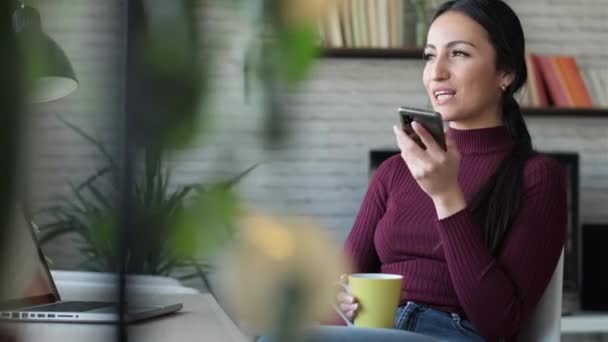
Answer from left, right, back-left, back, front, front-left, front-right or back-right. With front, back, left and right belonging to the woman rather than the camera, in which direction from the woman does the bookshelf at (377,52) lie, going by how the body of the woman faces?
back-right

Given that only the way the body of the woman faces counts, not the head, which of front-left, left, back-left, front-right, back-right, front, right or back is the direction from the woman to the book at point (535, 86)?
back-right

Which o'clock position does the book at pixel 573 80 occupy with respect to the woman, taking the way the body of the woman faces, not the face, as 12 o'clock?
The book is roughly at 5 o'clock from the woman.

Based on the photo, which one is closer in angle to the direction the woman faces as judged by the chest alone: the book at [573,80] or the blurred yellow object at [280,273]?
the blurred yellow object

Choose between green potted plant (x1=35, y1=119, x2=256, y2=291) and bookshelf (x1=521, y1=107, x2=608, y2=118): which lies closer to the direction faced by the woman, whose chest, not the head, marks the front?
the green potted plant

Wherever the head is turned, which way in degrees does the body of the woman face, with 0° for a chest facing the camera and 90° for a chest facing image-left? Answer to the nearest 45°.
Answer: approximately 45°

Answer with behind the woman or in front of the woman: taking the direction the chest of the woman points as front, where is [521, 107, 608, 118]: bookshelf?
behind

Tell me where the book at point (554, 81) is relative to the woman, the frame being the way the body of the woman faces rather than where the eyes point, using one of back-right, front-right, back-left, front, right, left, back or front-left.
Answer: back-right
